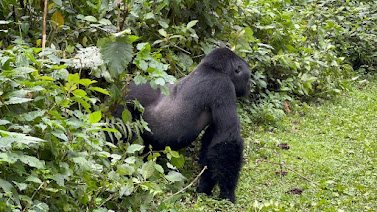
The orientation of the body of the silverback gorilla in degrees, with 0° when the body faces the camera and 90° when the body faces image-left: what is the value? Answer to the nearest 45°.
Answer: approximately 270°

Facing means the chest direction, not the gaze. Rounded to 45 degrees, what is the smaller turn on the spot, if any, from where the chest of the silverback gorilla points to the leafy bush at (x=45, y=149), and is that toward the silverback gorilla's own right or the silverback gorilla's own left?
approximately 135° to the silverback gorilla's own right
